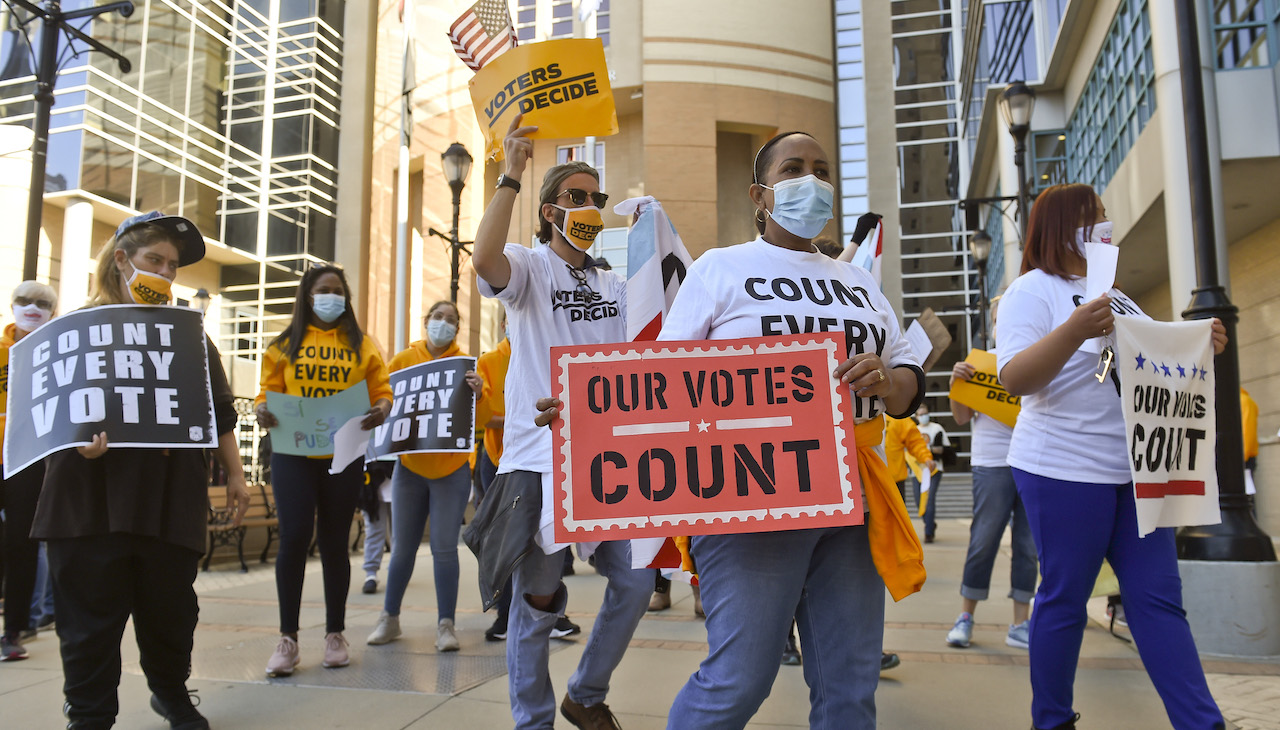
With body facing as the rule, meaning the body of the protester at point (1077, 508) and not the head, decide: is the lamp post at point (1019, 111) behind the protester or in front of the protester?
behind

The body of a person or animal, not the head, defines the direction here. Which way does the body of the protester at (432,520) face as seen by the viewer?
toward the camera

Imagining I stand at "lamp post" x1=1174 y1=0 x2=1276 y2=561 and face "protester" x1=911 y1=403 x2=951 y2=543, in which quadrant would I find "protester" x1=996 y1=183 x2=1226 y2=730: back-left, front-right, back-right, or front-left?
back-left

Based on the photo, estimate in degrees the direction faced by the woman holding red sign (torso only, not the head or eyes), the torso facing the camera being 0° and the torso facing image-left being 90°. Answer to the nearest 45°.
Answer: approximately 315°

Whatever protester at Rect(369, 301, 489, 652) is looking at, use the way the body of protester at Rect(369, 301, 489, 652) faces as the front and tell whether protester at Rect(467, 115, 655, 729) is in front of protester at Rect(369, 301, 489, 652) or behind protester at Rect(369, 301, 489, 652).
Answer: in front

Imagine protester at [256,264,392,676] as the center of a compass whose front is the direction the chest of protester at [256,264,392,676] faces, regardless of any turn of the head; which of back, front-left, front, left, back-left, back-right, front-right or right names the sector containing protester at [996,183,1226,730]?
front-left

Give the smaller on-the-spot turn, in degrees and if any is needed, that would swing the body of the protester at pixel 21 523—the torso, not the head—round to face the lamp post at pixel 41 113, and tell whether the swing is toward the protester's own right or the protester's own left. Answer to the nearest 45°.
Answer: approximately 180°

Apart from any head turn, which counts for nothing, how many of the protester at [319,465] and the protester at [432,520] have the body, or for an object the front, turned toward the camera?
2

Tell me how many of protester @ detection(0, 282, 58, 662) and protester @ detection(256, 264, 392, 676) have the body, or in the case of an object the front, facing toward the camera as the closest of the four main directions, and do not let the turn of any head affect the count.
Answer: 2

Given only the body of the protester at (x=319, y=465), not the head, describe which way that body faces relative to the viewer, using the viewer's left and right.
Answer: facing the viewer
